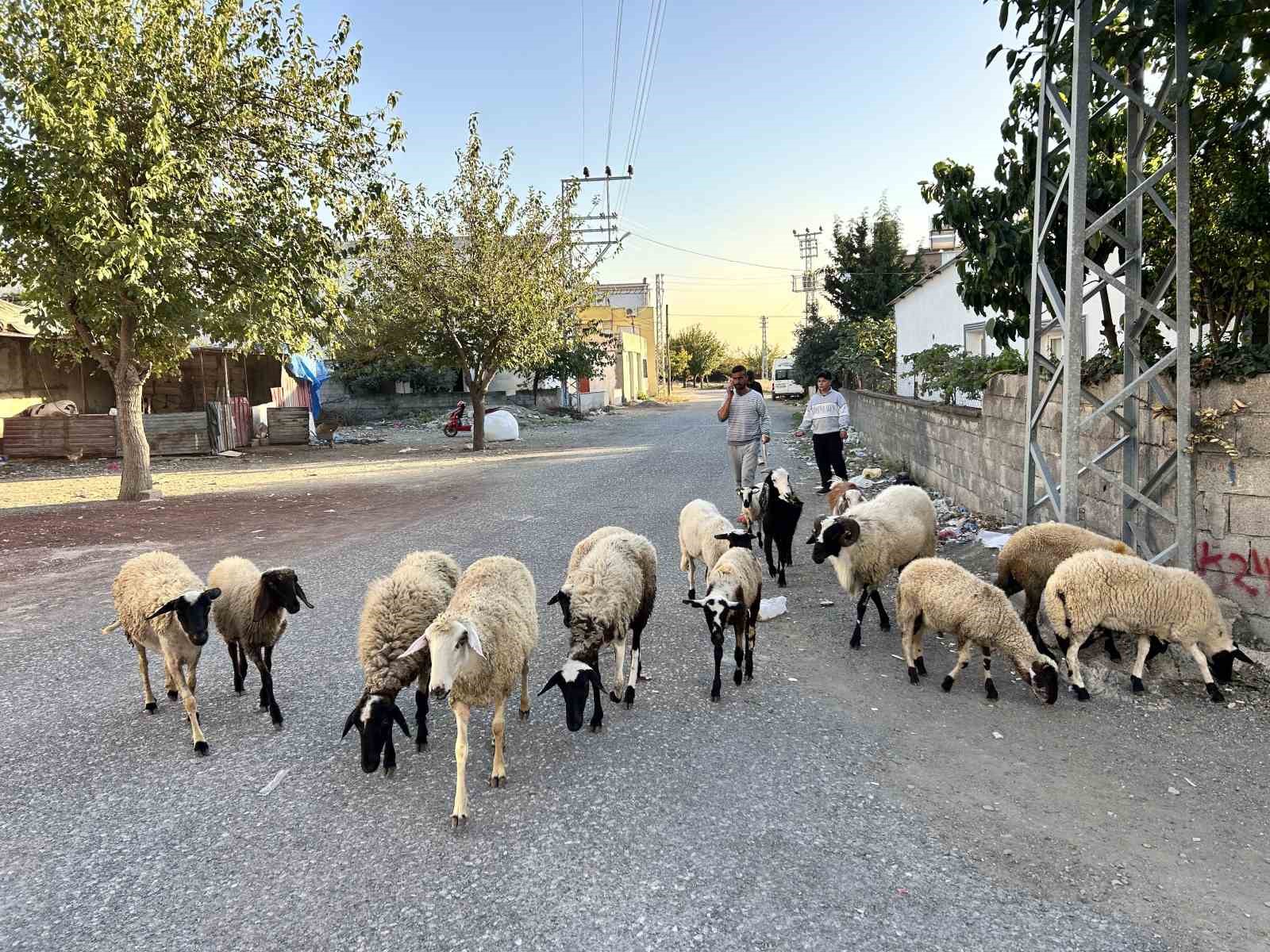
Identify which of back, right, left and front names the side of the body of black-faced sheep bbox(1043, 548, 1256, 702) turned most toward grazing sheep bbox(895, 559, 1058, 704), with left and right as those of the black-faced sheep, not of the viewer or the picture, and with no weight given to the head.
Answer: back

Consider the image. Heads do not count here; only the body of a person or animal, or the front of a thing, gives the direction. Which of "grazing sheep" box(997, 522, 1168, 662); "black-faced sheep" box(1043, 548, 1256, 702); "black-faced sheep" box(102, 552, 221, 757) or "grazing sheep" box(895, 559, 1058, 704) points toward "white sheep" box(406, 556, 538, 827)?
"black-faced sheep" box(102, 552, 221, 757)

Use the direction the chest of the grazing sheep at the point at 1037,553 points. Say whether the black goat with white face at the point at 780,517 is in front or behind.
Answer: behind

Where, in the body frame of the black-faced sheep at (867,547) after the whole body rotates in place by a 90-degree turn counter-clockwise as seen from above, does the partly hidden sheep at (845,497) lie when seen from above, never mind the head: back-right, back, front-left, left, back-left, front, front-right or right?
back-left

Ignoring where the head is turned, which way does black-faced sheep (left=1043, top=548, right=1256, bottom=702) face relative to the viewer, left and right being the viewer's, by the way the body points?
facing to the right of the viewer

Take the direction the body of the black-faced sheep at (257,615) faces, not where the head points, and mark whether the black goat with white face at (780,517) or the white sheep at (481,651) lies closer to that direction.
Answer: the white sheep

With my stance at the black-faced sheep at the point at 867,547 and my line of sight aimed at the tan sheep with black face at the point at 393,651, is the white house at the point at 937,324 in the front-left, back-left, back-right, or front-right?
back-right

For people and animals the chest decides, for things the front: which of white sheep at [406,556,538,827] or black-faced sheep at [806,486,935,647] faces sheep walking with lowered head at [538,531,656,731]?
the black-faced sheep

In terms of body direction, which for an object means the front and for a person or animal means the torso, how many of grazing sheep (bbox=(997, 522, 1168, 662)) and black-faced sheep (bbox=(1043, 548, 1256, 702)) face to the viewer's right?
2

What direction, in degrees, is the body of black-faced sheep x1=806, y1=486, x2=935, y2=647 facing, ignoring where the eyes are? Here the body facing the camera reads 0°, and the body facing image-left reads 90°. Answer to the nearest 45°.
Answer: approximately 45°
